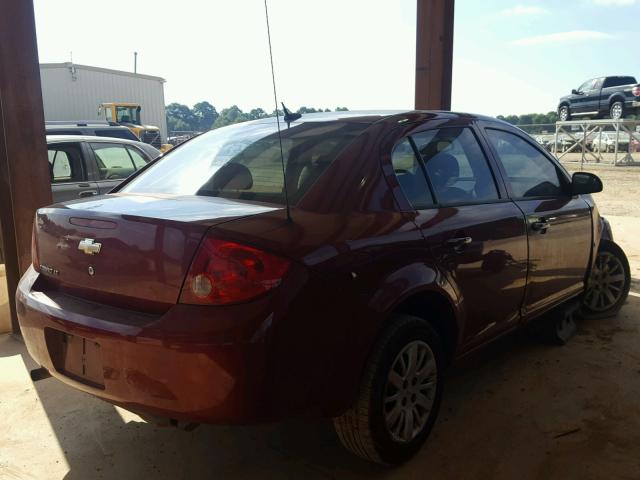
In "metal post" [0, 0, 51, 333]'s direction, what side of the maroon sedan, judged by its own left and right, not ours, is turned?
left

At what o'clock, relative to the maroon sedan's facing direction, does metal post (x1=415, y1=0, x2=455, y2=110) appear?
The metal post is roughly at 11 o'clock from the maroon sedan.

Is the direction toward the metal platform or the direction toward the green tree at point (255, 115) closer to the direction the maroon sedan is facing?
the metal platform

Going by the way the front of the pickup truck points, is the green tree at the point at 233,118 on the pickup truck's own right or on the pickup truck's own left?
on the pickup truck's own right

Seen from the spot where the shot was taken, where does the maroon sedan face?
facing away from the viewer and to the right of the viewer
